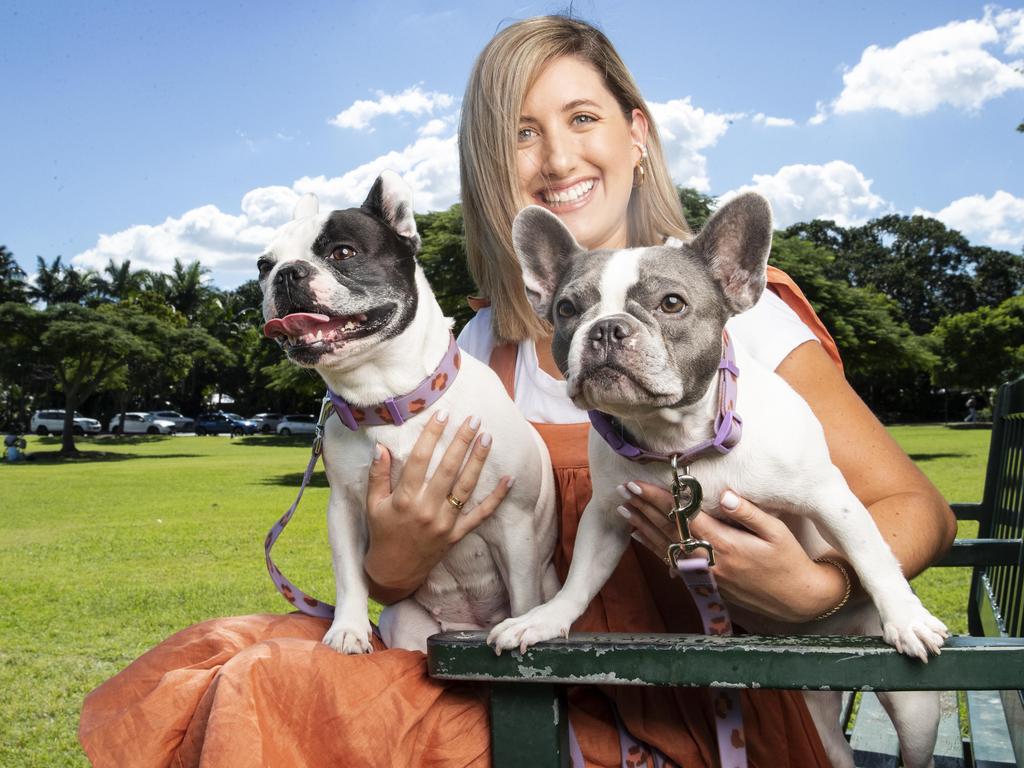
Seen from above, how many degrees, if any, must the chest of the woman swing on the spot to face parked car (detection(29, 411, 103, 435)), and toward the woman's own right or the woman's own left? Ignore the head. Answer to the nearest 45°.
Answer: approximately 90° to the woman's own right

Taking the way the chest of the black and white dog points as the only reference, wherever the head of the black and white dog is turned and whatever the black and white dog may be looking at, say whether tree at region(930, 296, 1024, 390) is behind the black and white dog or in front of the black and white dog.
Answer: behind

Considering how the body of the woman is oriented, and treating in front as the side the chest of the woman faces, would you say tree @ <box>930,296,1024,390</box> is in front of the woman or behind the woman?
behind

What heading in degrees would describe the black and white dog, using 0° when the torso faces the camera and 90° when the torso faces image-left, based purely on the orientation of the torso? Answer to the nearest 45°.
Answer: approximately 45°

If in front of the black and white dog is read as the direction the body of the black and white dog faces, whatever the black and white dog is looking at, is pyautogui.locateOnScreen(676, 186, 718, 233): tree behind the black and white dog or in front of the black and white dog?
behind

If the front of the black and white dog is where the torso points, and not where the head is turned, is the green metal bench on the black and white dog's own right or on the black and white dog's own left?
on the black and white dog's own left

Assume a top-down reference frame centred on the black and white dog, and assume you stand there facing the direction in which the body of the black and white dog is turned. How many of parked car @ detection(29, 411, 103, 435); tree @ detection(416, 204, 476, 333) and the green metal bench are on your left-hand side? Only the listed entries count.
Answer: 1

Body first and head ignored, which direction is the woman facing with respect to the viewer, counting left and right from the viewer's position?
facing the viewer and to the left of the viewer

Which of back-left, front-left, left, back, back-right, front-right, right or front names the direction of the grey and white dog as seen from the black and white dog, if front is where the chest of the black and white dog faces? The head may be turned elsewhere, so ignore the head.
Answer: left
